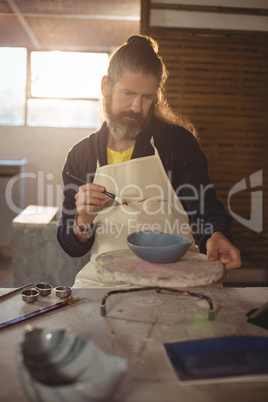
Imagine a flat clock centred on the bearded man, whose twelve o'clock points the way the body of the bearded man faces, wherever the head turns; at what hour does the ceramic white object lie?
The ceramic white object is roughly at 12 o'clock from the bearded man.

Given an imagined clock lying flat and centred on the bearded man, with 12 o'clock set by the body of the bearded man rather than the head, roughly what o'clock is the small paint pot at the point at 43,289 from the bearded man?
The small paint pot is roughly at 1 o'clock from the bearded man.

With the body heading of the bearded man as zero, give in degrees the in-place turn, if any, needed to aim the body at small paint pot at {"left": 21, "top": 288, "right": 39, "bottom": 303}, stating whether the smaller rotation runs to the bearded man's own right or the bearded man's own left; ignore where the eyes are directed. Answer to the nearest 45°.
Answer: approximately 45° to the bearded man's own right

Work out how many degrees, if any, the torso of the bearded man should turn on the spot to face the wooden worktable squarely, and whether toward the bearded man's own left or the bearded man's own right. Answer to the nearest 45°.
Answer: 0° — they already face it

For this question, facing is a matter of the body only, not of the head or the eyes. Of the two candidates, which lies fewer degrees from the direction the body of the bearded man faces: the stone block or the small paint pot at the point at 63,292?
the small paint pot

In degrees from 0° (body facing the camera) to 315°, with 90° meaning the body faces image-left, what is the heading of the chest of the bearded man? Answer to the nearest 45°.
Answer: approximately 0°

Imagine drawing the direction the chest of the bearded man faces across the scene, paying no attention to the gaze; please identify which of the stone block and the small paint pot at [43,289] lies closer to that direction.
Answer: the small paint pot
